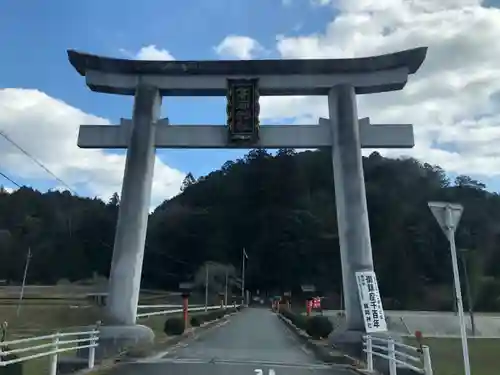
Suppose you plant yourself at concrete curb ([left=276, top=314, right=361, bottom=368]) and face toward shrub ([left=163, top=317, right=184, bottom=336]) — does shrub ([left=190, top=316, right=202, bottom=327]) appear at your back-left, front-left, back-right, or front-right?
front-right

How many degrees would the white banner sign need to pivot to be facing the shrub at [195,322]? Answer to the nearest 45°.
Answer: approximately 135° to its right

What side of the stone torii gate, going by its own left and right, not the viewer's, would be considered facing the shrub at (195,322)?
back

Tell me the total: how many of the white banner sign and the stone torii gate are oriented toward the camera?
2

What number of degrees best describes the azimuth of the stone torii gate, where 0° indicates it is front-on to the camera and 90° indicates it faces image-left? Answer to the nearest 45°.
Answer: approximately 0°

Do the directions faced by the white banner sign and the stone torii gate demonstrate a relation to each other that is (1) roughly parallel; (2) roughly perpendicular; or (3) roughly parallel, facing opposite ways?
roughly parallel

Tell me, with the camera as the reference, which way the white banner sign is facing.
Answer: facing the viewer
